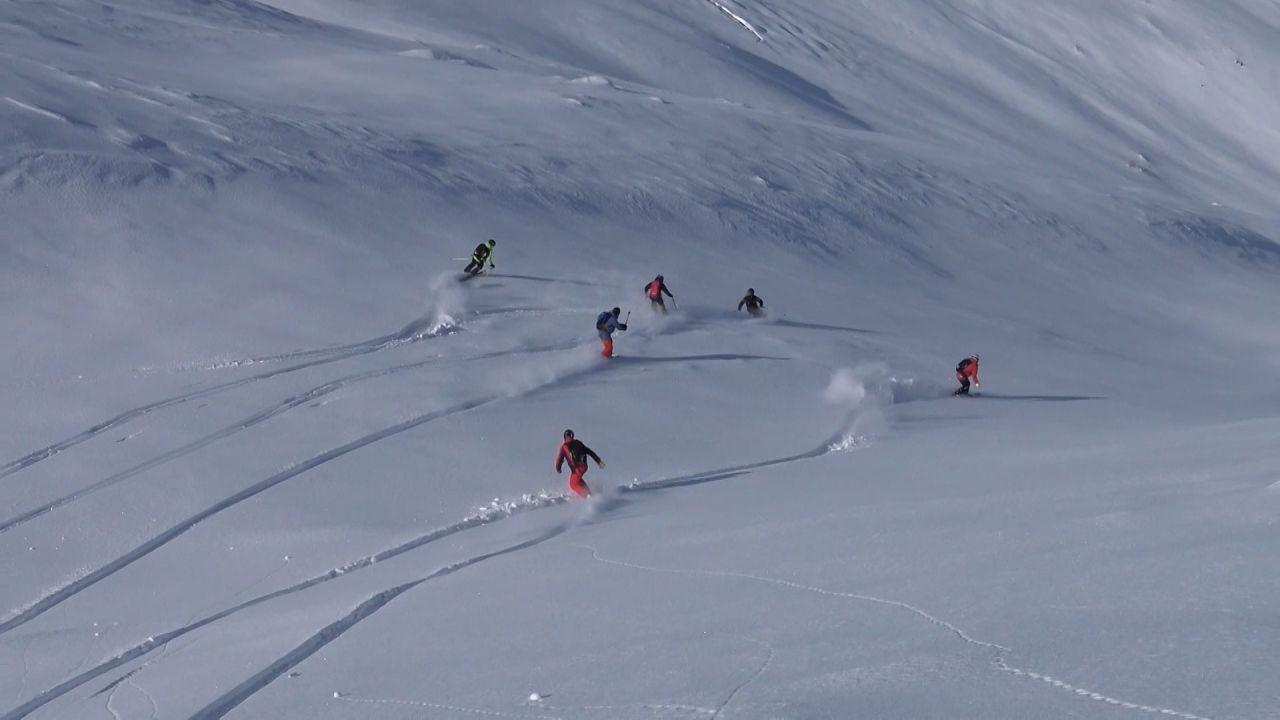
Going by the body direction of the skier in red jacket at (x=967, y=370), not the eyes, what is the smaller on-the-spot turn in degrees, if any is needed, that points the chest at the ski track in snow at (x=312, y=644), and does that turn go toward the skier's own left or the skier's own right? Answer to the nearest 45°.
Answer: approximately 90° to the skier's own right

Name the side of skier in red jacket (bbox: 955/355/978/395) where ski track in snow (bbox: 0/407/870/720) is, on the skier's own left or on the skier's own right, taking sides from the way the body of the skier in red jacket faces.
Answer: on the skier's own right

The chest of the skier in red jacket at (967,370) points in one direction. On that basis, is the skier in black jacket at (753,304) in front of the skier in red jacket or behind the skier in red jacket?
behind

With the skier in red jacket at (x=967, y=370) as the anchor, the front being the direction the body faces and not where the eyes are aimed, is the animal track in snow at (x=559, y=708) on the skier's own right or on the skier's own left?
on the skier's own right

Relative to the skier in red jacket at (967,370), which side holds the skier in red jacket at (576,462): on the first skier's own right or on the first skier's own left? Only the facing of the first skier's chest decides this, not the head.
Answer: on the first skier's own right

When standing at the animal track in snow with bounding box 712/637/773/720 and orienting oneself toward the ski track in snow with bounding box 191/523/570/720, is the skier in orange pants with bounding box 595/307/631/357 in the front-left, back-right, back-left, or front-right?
front-right

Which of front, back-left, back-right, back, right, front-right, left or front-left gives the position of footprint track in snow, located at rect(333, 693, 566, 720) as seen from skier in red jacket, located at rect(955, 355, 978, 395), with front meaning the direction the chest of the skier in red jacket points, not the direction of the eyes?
right

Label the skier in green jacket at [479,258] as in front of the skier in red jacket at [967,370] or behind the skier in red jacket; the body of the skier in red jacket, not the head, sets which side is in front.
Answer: behind

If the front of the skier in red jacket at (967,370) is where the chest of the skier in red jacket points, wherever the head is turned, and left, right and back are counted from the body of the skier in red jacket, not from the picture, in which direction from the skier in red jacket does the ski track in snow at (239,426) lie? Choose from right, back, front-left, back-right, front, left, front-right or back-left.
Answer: back-right
